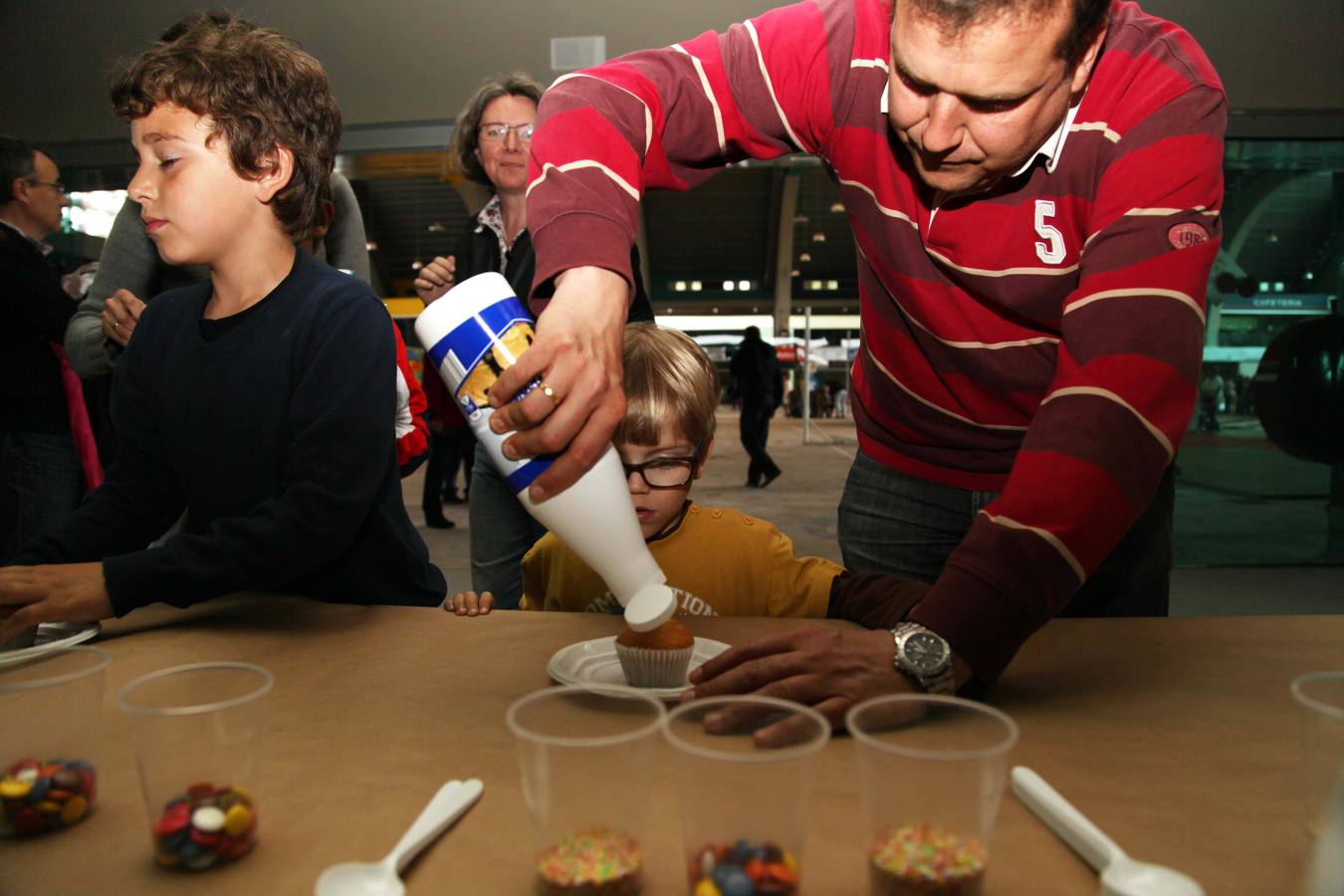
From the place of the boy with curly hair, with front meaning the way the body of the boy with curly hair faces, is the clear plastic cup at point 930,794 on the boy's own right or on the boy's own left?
on the boy's own left

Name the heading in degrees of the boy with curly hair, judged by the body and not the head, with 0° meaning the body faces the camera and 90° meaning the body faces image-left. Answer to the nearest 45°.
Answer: approximately 45°

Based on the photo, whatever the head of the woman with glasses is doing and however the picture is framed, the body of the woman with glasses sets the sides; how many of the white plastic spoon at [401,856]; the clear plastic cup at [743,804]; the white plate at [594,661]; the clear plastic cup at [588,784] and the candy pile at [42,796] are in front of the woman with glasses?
5

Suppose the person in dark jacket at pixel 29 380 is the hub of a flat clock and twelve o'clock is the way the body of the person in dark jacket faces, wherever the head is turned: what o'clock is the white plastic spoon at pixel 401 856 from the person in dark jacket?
The white plastic spoon is roughly at 3 o'clock from the person in dark jacket.

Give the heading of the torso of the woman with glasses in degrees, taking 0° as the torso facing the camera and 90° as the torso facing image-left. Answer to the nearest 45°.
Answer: approximately 0°

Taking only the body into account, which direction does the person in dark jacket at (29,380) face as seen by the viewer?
to the viewer's right

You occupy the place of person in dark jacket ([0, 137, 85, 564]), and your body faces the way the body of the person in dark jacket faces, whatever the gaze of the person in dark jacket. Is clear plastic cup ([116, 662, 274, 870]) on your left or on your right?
on your right

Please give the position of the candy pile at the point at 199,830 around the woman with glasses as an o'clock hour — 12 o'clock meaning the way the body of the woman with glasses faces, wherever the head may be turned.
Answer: The candy pile is roughly at 12 o'clock from the woman with glasses.

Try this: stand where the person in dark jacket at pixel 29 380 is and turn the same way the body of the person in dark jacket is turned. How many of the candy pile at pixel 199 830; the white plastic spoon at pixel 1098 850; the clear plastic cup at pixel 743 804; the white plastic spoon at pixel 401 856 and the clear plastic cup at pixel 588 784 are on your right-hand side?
5

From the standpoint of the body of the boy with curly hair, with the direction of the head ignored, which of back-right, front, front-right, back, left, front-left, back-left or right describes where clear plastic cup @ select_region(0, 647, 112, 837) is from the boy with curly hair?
front-left

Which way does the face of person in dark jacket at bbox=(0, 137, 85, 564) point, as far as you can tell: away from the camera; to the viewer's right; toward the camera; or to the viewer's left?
to the viewer's right

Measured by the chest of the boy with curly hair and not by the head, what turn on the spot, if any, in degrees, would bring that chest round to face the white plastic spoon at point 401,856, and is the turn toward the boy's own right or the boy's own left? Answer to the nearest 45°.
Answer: approximately 45° to the boy's own left

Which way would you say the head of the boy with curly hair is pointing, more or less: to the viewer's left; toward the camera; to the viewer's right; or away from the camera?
to the viewer's left

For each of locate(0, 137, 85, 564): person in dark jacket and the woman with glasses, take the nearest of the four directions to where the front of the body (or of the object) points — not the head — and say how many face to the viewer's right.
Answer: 1
